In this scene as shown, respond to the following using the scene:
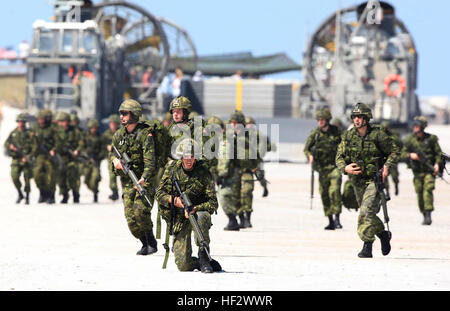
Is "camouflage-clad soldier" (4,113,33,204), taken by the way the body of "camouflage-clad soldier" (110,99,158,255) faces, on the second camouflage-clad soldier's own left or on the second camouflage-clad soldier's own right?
on the second camouflage-clad soldier's own right

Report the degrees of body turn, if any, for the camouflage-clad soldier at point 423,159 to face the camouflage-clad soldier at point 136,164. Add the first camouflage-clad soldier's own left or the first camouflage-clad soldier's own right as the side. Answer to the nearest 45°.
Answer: approximately 45° to the first camouflage-clad soldier's own right

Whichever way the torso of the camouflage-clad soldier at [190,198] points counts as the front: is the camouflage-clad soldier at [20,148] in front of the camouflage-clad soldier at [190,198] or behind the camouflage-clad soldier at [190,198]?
behind

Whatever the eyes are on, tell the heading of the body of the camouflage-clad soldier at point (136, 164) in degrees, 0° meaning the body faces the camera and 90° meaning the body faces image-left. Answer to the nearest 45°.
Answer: approximately 45°

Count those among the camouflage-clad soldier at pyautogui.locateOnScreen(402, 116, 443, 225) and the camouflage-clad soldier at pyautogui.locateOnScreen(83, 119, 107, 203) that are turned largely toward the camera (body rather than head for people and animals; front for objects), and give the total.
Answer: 2

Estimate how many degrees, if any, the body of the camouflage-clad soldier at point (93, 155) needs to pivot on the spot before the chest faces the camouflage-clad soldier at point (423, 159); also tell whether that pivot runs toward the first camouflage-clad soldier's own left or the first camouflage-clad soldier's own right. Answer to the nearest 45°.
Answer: approximately 45° to the first camouflage-clad soldier's own left
